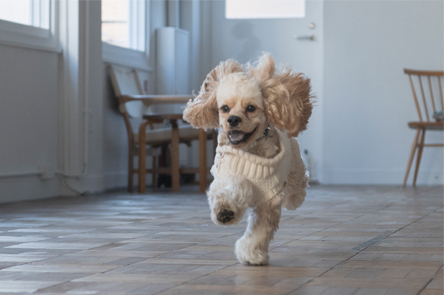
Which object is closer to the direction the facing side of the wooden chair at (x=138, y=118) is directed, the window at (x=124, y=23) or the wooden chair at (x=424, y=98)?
the wooden chair

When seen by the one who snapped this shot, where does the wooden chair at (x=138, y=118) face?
facing the viewer and to the right of the viewer

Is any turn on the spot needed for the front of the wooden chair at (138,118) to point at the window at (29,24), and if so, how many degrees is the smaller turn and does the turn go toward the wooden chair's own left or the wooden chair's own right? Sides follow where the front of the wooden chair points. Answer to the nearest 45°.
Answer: approximately 90° to the wooden chair's own right

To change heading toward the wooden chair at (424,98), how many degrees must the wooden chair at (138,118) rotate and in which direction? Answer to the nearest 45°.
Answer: approximately 45° to its left

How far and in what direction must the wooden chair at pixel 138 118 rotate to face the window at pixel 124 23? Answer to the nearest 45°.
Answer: approximately 135° to its left

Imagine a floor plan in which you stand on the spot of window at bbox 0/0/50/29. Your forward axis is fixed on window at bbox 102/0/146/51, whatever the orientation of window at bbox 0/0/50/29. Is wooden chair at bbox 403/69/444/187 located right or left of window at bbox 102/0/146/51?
right

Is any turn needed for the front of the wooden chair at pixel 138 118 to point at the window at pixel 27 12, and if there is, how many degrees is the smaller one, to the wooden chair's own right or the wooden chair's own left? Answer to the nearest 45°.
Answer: approximately 90° to the wooden chair's own right
